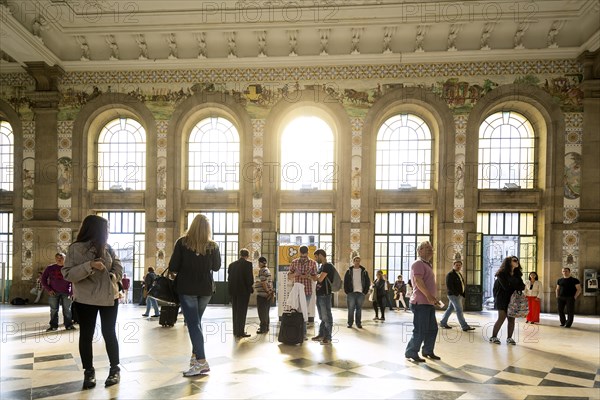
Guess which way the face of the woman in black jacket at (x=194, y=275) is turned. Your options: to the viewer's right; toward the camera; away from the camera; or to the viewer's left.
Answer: away from the camera

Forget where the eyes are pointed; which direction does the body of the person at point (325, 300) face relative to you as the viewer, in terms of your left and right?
facing to the left of the viewer

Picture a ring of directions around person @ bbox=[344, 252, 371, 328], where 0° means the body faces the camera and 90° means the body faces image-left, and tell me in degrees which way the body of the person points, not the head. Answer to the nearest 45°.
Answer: approximately 0°

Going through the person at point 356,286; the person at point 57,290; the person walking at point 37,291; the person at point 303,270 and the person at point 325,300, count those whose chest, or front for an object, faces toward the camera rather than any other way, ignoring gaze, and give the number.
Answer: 3
